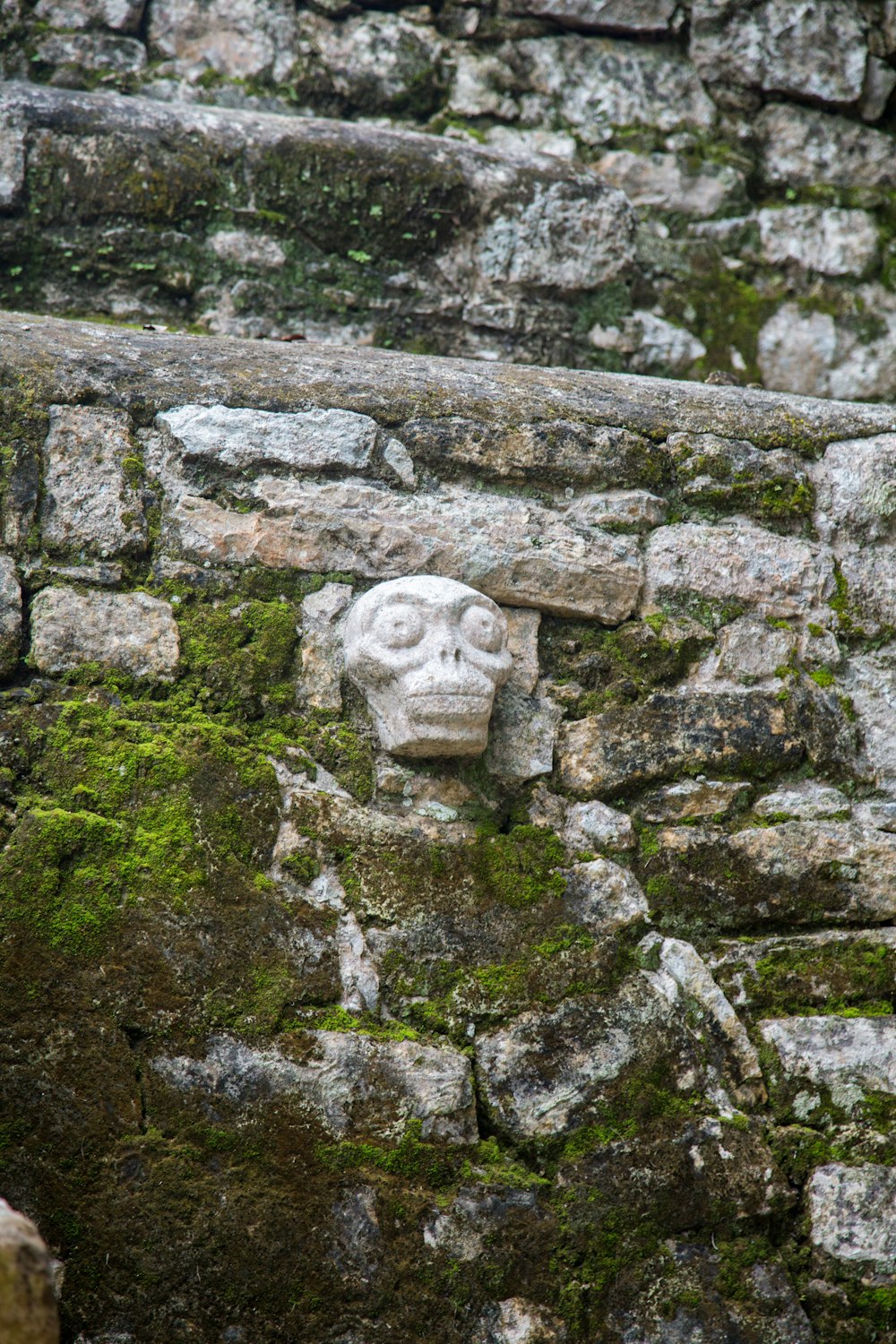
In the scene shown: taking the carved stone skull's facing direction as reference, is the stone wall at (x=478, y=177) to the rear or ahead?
to the rear

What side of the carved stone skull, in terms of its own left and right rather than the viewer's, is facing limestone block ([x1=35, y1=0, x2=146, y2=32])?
back

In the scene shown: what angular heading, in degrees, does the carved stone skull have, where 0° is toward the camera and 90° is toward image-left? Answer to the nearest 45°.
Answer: approximately 315°

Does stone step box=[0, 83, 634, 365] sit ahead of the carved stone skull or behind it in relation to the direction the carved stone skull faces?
behind
